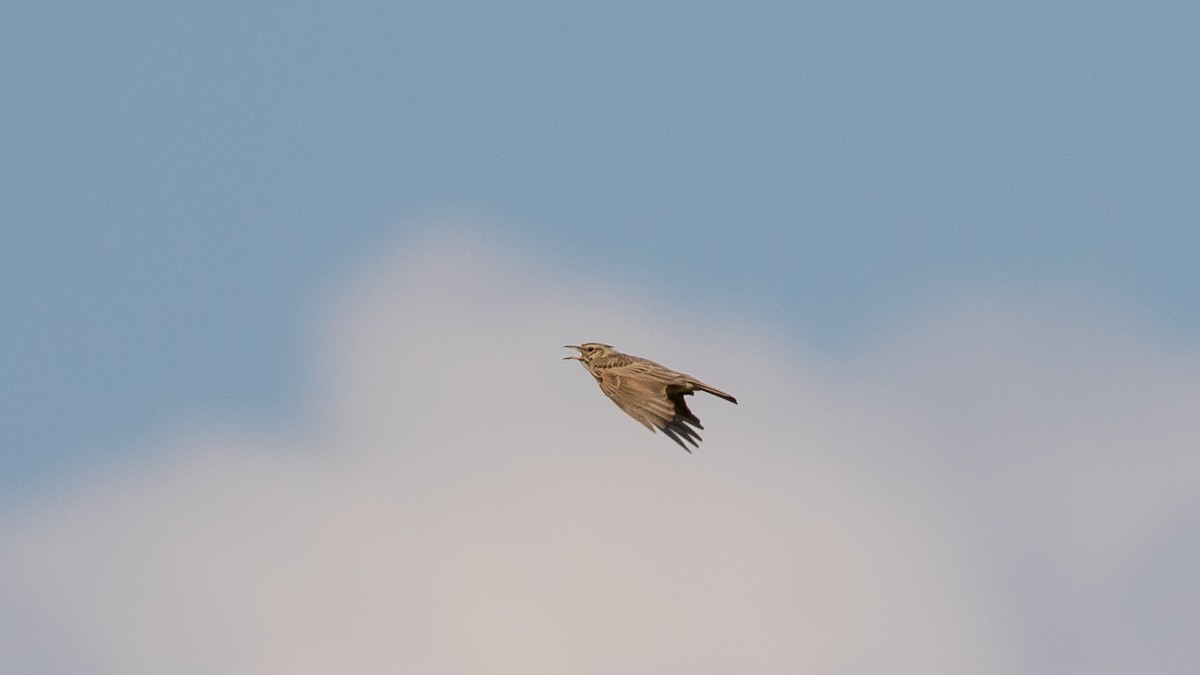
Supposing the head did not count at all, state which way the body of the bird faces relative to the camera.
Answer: to the viewer's left
